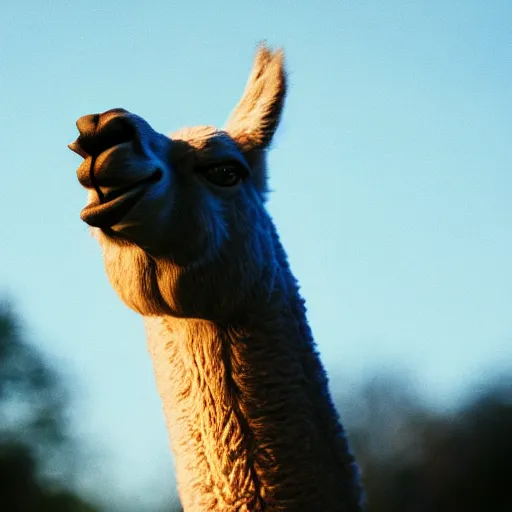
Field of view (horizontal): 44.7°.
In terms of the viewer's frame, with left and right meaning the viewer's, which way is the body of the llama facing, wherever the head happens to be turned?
facing the viewer and to the left of the viewer
